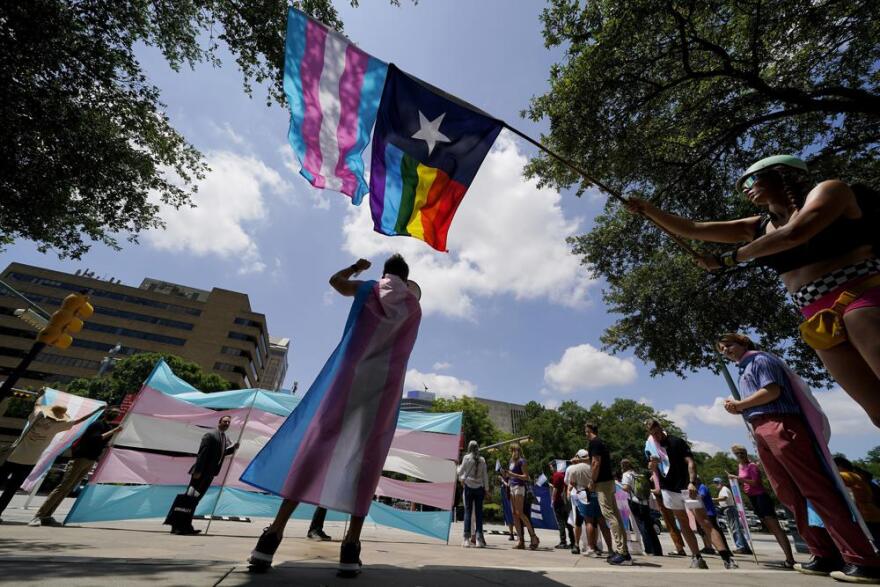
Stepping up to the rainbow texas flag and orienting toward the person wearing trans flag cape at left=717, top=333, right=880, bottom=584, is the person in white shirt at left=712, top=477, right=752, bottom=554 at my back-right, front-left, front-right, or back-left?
front-left

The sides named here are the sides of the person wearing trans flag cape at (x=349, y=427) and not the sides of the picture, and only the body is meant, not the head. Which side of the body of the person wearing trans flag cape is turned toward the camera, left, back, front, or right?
back
